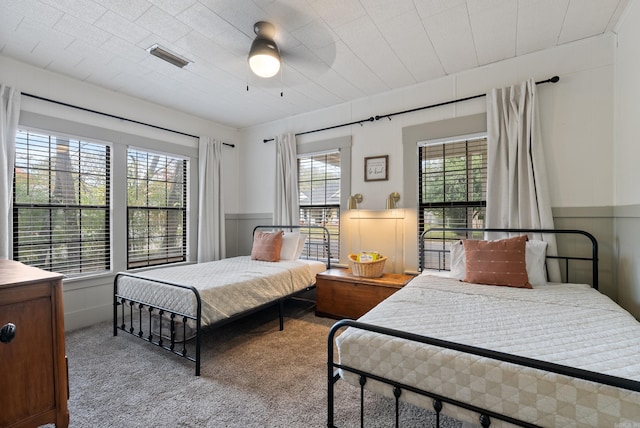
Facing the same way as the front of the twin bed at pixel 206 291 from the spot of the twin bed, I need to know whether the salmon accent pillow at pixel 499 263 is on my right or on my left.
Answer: on my left

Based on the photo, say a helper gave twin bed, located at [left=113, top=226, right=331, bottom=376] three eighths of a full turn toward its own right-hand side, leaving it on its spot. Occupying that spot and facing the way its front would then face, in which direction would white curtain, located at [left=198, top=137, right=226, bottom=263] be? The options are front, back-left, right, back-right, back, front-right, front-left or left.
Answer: front

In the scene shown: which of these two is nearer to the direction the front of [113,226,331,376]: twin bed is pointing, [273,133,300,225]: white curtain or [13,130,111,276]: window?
the window

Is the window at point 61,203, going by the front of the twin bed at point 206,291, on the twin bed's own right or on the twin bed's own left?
on the twin bed's own right

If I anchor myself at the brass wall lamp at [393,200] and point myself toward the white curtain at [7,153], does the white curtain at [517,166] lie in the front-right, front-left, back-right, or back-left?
back-left

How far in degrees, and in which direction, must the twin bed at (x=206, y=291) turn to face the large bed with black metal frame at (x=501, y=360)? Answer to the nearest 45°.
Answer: approximately 90° to its left

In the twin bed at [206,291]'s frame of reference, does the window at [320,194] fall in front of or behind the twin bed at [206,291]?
behind

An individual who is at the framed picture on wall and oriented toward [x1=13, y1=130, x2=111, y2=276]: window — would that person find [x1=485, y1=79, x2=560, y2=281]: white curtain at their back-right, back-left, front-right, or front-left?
back-left

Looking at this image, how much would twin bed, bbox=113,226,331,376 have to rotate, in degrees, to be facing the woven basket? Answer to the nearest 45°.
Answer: approximately 135° to its left

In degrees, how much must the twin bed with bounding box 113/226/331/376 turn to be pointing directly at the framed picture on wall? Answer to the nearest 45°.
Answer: approximately 135° to its left

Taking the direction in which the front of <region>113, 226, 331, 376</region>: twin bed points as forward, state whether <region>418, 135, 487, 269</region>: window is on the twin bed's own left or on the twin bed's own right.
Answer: on the twin bed's own left

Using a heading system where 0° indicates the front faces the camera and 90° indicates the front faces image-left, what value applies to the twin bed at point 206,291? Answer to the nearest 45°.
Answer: approximately 45°

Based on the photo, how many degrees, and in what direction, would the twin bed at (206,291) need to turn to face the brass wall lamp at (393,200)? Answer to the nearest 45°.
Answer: approximately 135° to its left
